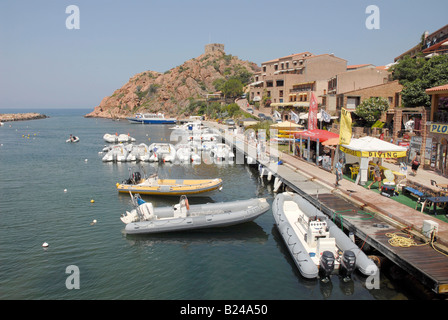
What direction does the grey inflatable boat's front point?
to the viewer's right

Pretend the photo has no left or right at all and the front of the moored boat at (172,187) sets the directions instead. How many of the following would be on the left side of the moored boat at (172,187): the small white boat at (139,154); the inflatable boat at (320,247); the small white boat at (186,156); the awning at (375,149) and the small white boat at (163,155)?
3

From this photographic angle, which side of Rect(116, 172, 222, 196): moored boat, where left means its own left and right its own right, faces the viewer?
right

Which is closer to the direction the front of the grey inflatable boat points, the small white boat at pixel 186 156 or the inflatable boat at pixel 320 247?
the inflatable boat

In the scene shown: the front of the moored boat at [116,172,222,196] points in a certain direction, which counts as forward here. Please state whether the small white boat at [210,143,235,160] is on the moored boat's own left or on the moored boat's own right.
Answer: on the moored boat's own left

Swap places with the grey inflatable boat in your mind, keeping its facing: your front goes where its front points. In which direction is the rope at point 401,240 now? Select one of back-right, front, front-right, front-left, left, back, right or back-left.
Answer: front-right

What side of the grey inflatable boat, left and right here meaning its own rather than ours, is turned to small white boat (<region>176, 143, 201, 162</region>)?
left

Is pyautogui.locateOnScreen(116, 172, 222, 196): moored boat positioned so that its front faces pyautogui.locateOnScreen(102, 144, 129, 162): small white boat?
no

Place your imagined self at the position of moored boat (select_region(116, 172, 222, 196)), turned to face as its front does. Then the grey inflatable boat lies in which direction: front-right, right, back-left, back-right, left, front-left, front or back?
right

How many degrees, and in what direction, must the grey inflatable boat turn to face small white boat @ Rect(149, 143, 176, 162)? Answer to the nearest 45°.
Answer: approximately 90° to its left

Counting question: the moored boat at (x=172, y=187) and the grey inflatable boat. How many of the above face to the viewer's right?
2

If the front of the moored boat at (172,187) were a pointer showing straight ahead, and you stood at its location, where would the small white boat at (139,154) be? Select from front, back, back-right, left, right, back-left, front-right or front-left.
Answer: left

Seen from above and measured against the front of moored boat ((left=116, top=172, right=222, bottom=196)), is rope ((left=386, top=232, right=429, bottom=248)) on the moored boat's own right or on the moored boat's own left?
on the moored boat's own right

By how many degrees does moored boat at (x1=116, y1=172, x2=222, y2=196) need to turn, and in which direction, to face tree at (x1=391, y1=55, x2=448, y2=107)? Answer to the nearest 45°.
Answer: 0° — it already faces it

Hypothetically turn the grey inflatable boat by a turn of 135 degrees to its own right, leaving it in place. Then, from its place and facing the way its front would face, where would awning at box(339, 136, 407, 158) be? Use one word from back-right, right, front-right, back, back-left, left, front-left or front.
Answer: back-left

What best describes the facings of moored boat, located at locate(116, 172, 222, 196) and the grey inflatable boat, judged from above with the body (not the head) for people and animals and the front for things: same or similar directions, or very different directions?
same or similar directions

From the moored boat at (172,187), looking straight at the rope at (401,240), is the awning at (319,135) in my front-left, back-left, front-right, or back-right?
front-left
